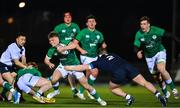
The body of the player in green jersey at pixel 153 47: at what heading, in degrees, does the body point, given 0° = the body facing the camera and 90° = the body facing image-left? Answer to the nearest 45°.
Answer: approximately 45°

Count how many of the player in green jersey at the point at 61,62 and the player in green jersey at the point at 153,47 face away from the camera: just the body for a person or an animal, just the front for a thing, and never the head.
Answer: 0

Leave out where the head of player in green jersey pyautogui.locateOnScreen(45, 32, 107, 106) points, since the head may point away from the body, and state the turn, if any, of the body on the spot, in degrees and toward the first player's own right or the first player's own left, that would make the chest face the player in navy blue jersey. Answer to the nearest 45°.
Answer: approximately 90° to the first player's own left
